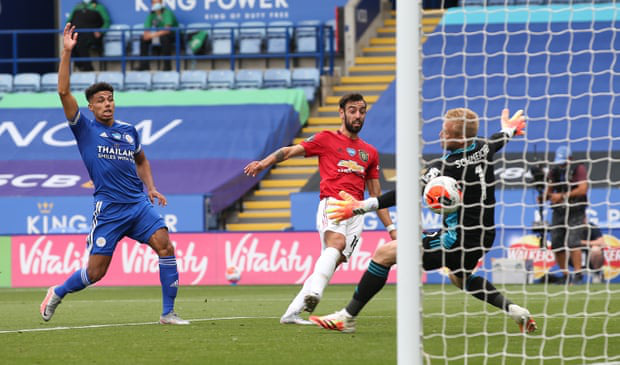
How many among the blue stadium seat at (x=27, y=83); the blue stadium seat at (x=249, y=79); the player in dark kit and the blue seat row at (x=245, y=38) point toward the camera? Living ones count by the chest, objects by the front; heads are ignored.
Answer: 3

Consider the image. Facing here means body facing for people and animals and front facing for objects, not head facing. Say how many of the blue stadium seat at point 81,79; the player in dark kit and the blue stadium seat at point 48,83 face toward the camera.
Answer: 2

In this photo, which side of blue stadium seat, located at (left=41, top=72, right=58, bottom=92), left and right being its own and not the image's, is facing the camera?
front

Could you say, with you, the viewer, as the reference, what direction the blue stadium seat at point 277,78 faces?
facing the viewer

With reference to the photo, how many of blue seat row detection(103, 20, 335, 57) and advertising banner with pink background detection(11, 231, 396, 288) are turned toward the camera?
2

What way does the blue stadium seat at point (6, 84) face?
toward the camera

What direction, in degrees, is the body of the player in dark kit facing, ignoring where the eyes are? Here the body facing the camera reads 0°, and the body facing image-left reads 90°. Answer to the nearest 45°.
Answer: approximately 135°

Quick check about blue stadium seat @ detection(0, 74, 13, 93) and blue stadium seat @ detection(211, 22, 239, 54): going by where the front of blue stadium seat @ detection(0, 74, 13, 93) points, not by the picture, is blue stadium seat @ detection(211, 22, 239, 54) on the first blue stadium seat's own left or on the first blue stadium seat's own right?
on the first blue stadium seat's own left

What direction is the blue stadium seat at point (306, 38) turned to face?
toward the camera

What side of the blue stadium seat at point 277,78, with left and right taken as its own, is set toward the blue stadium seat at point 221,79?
right

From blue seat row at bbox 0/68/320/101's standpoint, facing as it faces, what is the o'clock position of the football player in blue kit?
The football player in blue kit is roughly at 12 o'clock from the blue seat row.

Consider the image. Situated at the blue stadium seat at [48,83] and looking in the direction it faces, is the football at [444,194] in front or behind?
in front

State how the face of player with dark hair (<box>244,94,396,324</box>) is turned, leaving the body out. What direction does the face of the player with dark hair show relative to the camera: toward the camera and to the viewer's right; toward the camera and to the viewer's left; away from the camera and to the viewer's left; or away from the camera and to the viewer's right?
toward the camera and to the viewer's right
